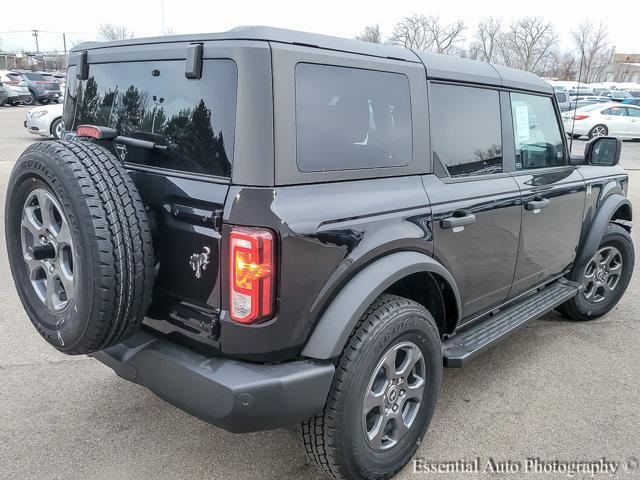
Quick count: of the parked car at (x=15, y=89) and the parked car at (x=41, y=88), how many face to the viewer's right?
0

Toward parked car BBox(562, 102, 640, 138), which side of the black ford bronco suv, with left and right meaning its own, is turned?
front

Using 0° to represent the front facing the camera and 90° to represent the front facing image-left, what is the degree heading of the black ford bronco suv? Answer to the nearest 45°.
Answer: approximately 225°

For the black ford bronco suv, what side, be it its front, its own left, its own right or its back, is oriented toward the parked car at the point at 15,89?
left

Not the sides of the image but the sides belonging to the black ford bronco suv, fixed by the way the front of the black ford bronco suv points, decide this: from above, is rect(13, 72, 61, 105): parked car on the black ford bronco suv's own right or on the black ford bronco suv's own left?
on the black ford bronco suv's own left
